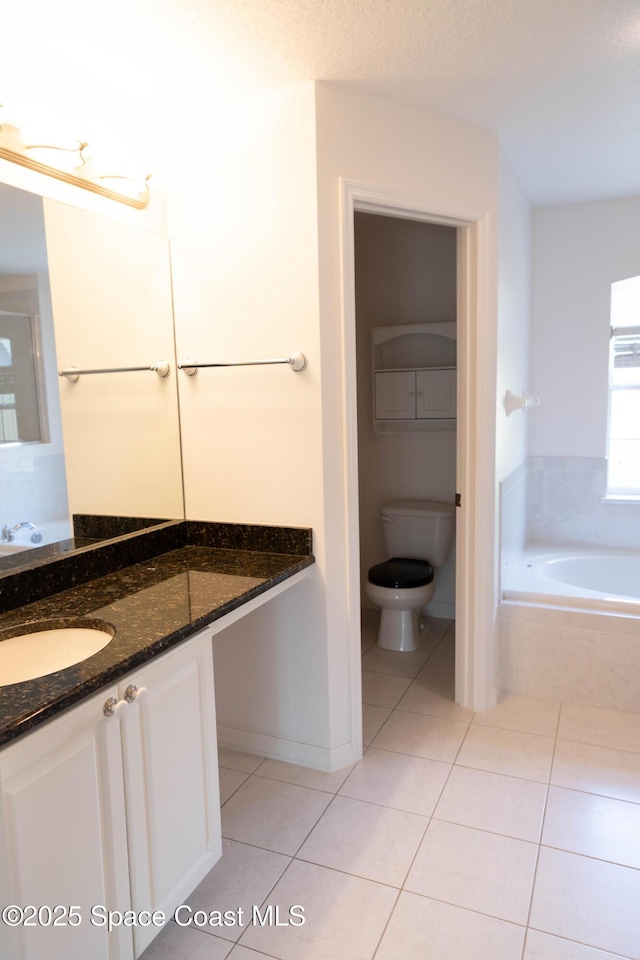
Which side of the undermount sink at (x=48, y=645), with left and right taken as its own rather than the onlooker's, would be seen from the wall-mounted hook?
left

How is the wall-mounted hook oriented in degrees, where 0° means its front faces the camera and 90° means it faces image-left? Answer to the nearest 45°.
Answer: approximately 270°

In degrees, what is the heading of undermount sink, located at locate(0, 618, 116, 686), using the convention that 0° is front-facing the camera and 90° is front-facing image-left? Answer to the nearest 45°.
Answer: approximately 315°

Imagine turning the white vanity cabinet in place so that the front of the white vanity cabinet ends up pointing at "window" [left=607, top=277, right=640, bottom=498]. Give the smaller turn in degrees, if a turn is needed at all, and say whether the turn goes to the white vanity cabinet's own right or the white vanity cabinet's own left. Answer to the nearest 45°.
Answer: approximately 90° to the white vanity cabinet's own left

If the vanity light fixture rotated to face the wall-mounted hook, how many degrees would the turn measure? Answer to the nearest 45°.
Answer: approximately 45° to its left

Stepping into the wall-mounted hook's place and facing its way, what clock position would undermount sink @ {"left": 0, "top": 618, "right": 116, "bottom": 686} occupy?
The undermount sink is roughly at 4 o'clock from the wall-mounted hook.
